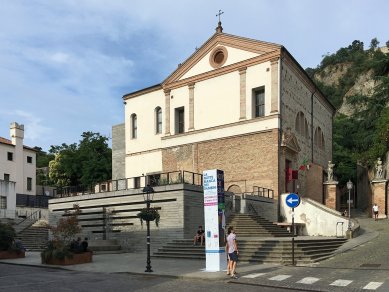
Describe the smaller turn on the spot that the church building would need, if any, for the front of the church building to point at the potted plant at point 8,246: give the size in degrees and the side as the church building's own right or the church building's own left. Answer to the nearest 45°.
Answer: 0° — it already faces it

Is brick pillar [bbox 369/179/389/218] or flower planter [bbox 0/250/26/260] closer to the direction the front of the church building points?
the flower planter

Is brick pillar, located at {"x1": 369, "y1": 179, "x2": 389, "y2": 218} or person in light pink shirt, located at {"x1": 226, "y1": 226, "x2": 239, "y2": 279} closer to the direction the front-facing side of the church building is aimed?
the person in light pink shirt

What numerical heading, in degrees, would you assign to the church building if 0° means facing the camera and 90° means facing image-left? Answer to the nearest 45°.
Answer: approximately 45°

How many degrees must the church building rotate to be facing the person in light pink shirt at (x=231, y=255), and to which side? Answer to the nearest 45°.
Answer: approximately 45° to its left

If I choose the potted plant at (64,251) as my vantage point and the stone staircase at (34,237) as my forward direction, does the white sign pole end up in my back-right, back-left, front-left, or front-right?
back-right

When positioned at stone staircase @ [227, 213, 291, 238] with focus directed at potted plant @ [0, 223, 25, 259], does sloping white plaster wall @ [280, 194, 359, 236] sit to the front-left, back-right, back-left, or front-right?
back-right

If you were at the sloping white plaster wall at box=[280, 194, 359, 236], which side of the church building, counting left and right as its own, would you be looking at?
left
